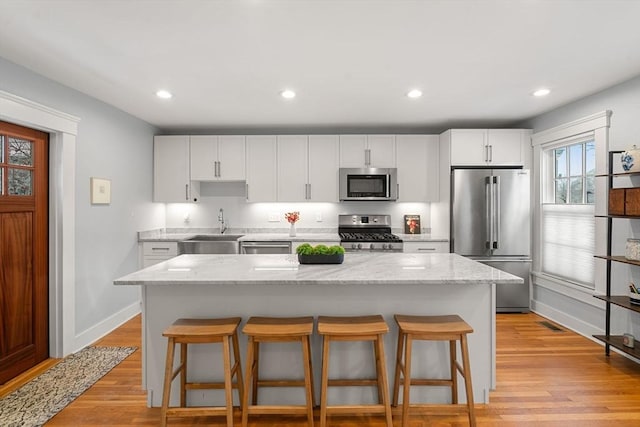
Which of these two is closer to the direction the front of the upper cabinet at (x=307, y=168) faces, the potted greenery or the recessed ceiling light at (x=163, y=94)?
the potted greenery

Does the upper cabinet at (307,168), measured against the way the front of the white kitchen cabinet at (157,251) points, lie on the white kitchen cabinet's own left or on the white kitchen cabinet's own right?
on the white kitchen cabinet's own left

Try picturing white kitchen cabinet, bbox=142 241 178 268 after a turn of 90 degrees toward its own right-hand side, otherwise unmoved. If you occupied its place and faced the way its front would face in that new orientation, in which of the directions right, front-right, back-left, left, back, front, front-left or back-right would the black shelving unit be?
back-left

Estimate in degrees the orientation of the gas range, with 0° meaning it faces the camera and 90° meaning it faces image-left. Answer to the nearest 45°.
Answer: approximately 0°

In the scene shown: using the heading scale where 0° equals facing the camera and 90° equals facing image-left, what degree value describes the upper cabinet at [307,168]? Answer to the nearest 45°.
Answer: approximately 0°

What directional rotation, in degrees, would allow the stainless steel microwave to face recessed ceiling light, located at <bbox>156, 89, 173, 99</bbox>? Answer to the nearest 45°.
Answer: approximately 45° to its right

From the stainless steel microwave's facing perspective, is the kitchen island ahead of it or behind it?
ahead
